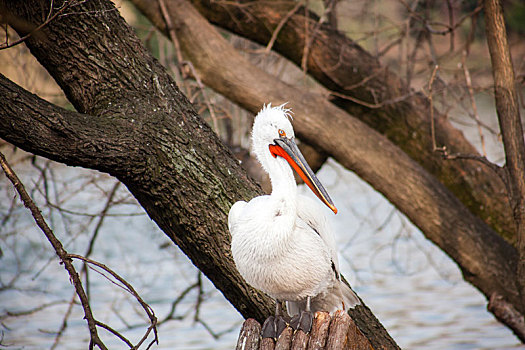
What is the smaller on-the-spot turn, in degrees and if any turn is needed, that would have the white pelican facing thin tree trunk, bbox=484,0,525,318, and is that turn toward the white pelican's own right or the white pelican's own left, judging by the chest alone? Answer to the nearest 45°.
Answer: approximately 180°

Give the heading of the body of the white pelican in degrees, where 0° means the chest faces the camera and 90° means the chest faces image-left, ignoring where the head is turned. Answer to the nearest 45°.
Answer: approximately 45°

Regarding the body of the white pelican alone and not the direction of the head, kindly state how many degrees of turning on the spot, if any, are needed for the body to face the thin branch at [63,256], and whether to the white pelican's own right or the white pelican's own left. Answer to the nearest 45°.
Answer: approximately 45° to the white pelican's own right

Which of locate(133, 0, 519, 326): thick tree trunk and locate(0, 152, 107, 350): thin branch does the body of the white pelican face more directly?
the thin branch
